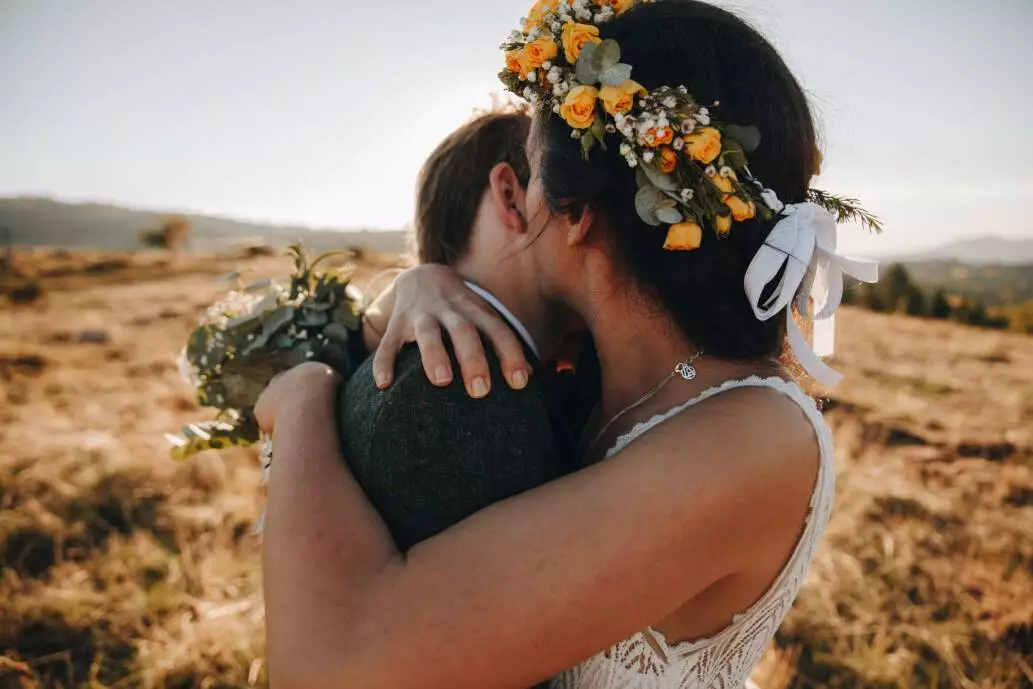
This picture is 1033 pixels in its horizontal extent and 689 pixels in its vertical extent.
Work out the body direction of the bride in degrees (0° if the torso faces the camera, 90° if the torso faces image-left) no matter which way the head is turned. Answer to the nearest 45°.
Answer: approximately 90°

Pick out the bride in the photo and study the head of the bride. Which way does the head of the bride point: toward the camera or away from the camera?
away from the camera
